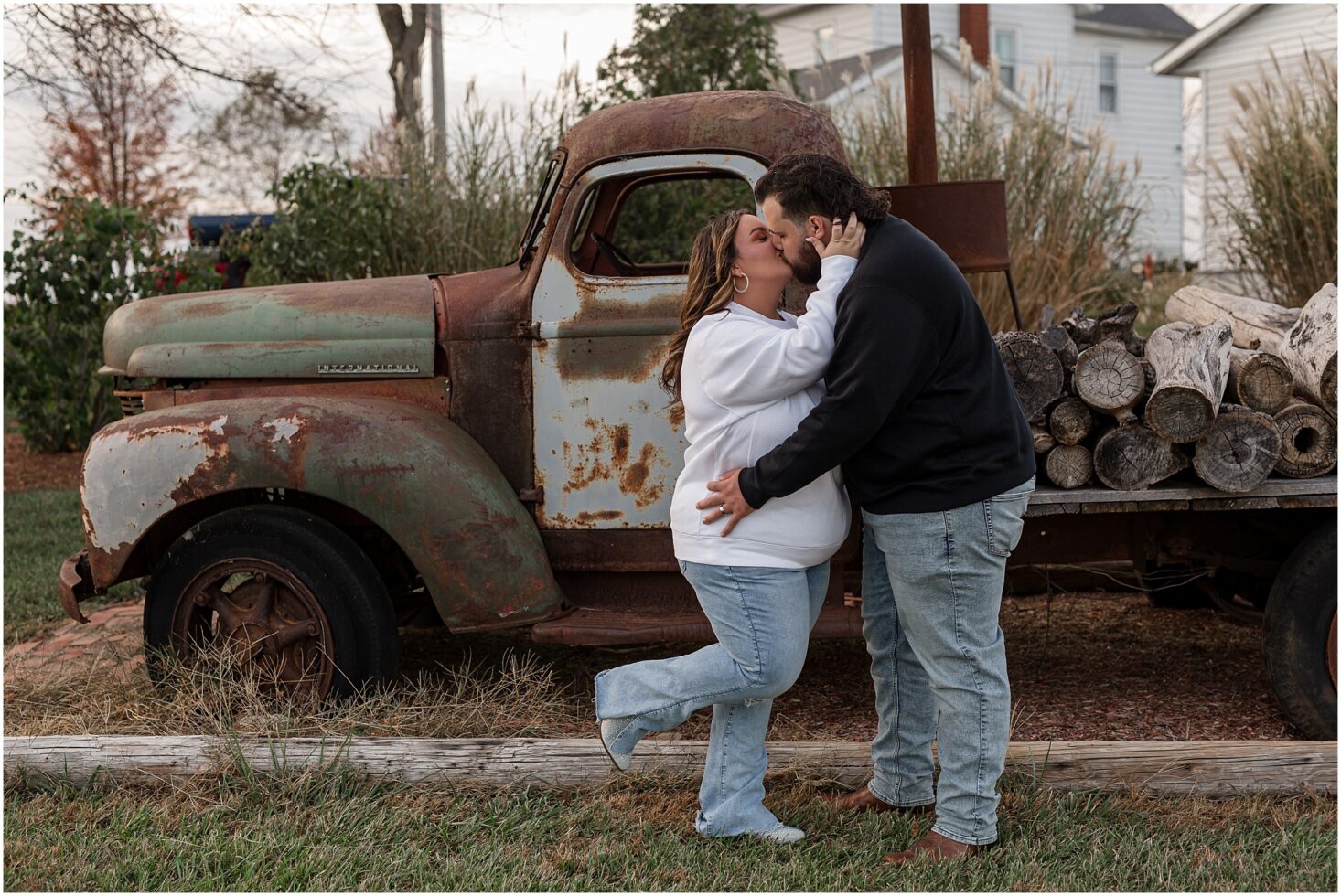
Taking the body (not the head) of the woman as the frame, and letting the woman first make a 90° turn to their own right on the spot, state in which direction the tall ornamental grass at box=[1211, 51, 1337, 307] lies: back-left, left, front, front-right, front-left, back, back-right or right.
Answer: back-left

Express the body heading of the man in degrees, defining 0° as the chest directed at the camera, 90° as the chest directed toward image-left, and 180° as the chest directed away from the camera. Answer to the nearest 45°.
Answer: approximately 90°

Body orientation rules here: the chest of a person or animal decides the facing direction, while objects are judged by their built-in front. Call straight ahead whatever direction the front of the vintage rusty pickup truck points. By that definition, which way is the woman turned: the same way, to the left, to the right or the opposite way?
the opposite way

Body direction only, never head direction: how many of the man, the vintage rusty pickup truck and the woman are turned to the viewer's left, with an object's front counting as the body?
2

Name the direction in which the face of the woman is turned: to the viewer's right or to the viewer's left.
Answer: to the viewer's right

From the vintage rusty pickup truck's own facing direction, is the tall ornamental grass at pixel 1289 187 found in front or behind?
behind

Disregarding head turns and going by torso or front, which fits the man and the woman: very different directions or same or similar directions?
very different directions

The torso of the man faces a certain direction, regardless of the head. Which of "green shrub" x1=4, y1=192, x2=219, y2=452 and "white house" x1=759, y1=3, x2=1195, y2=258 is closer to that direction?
the green shrub

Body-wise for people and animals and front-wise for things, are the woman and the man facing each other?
yes

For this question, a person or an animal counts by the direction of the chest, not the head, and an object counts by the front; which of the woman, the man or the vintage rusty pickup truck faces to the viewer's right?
the woman

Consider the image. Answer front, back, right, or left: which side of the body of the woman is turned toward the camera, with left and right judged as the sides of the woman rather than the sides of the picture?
right

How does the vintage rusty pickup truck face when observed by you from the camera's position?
facing to the left of the viewer

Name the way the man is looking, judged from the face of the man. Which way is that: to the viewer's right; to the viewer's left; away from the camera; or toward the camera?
to the viewer's left
